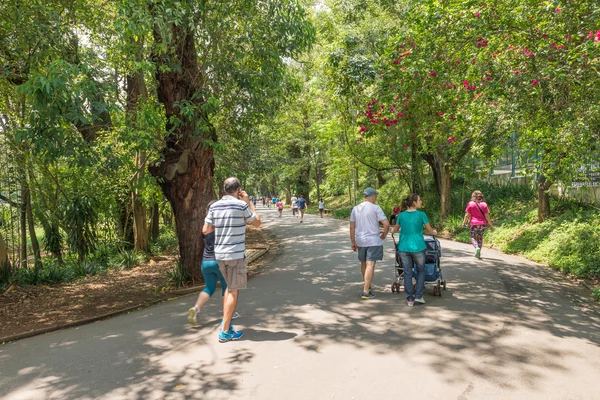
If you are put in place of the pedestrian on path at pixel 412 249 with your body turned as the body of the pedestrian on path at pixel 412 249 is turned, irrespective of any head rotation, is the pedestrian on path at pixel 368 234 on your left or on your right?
on your left

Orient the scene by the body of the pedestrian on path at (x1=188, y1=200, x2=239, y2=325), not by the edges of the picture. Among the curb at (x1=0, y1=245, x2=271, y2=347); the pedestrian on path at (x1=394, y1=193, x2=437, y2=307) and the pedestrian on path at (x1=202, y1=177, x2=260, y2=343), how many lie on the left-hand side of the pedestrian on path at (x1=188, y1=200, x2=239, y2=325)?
1

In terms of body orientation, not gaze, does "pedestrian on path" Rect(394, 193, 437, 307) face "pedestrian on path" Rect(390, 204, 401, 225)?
yes

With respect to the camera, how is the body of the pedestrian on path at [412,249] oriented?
away from the camera

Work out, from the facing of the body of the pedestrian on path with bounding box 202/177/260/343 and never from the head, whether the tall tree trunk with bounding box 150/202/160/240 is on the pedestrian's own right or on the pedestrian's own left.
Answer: on the pedestrian's own left

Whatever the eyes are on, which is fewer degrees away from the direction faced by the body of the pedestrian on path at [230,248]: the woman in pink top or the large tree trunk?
the woman in pink top

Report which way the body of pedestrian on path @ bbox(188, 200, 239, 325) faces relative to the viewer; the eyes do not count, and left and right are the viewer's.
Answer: facing away from the viewer and to the right of the viewer

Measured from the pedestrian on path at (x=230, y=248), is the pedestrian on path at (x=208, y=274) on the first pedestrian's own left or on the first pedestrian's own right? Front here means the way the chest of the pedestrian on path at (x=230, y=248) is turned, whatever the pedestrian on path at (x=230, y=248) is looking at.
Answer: on the first pedestrian's own left

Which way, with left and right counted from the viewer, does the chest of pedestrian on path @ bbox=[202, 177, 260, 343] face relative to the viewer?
facing away from the viewer and to the right of the viewer

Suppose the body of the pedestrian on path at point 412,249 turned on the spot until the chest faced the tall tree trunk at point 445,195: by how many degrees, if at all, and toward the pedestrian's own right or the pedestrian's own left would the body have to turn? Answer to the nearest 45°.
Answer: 0° — they already face it

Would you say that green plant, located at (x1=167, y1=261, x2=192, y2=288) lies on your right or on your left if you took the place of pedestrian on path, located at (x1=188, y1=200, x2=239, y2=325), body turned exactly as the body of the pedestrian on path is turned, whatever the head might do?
on your left
